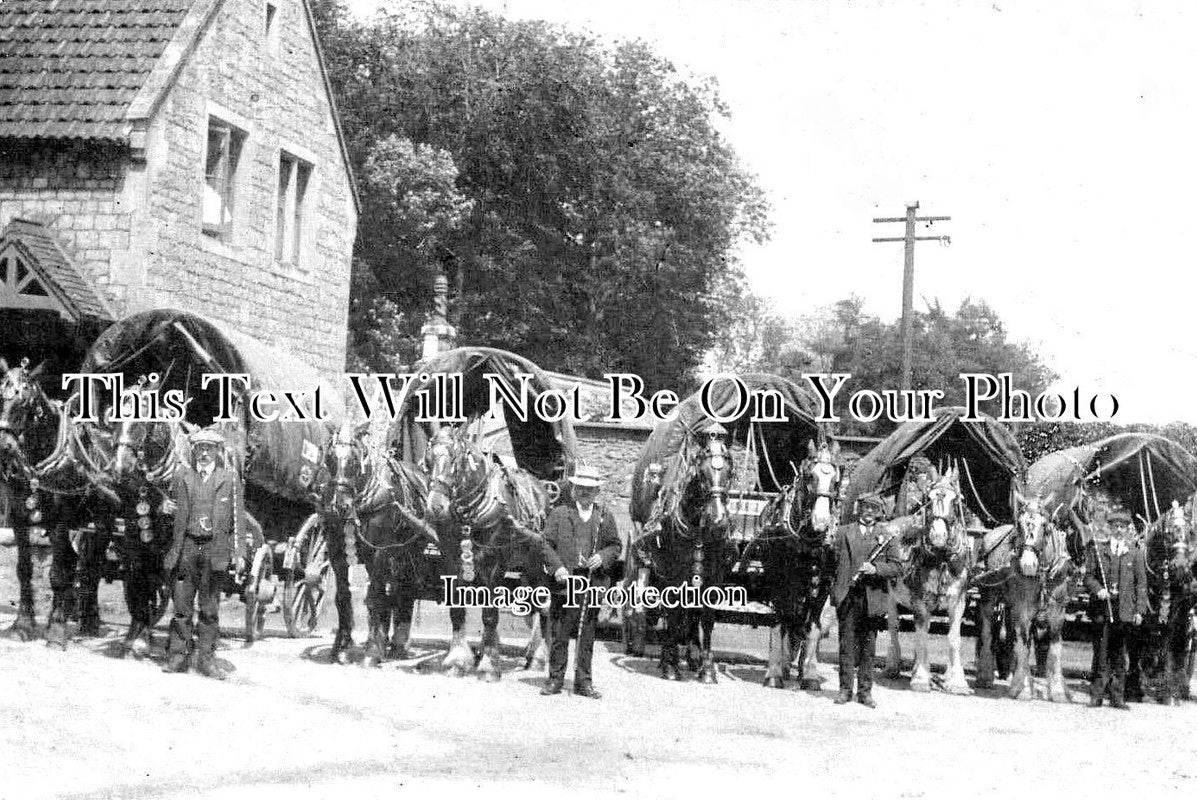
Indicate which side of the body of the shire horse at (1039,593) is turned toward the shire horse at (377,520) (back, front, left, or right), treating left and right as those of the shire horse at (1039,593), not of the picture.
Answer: right

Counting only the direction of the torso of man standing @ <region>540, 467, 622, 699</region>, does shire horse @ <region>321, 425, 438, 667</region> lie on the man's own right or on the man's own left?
on the man's own right

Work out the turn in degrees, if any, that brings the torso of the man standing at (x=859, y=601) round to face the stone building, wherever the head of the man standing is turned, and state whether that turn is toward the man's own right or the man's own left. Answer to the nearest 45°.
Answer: approximately 135° to the man's own right

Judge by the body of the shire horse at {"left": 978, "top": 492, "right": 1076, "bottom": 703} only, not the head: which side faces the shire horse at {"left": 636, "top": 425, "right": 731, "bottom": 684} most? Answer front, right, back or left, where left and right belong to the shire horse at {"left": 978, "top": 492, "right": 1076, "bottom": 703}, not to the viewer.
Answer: right

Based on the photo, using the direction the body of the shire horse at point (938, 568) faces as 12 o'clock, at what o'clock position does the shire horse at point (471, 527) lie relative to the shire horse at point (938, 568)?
the shire horse at point (471, 527) is roughly at 2 o'clock from the shire horse at point (938, 568).

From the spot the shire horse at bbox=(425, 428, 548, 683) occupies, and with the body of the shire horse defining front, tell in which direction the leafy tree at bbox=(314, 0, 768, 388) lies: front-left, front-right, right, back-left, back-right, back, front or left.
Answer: back-right

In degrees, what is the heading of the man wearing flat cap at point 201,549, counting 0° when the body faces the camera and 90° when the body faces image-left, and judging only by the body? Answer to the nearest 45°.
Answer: approximately 0°

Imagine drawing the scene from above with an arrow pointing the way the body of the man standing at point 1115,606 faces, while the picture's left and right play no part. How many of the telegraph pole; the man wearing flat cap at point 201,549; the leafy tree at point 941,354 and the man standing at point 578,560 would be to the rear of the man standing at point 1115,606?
2

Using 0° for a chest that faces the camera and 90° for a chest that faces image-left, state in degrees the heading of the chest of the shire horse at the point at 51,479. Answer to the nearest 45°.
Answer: approximately 45°
